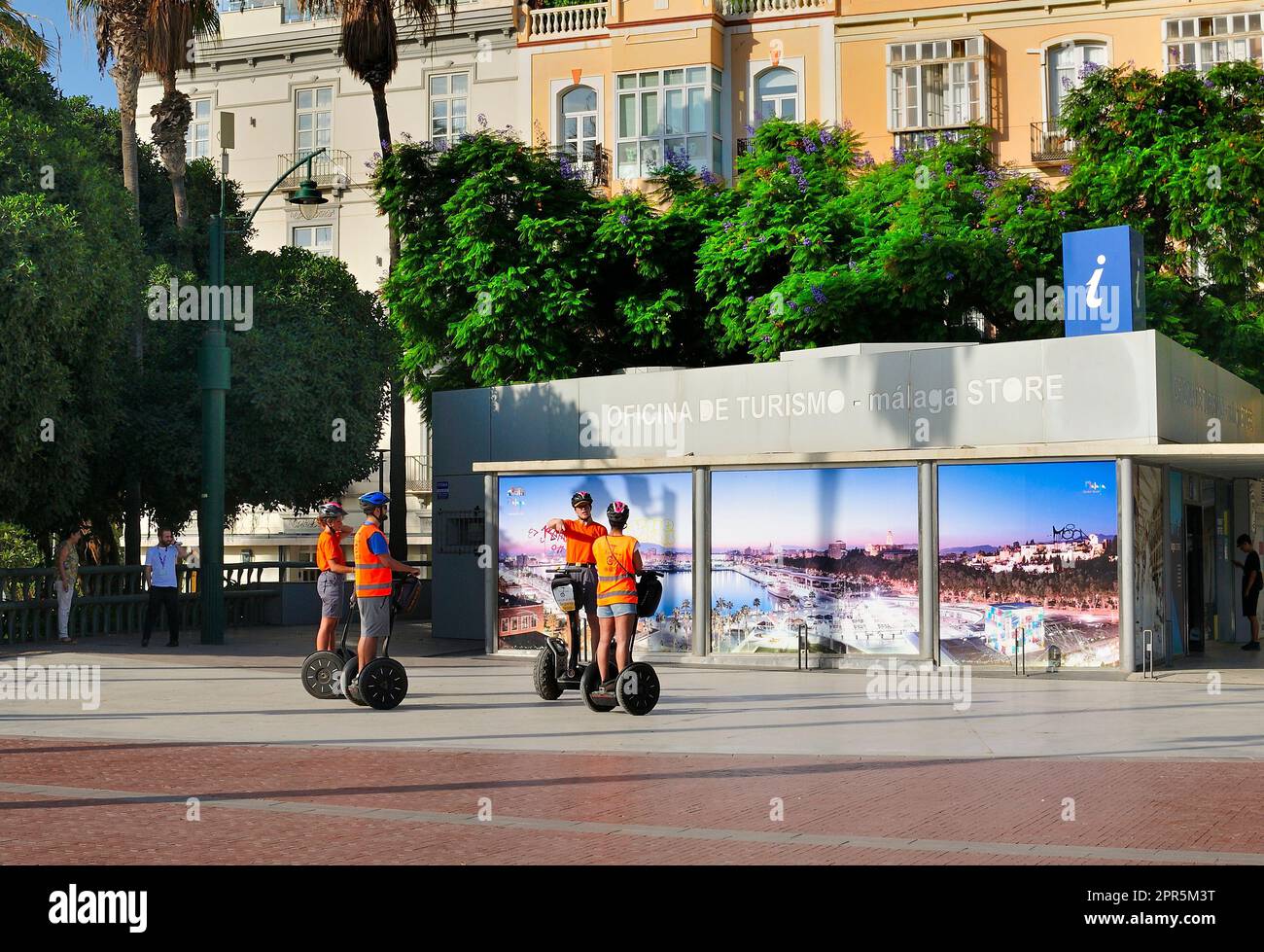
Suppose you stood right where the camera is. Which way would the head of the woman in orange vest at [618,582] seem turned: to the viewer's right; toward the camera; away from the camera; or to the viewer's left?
away from the camera

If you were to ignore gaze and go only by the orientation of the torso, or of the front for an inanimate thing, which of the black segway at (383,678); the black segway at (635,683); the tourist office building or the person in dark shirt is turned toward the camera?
the tourist office building

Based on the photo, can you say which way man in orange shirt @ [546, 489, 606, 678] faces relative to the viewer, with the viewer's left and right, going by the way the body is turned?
facing the viewer

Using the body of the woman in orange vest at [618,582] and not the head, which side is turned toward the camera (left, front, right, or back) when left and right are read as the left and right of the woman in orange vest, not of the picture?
back

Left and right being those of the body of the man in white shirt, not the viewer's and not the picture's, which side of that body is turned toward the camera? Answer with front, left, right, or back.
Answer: front

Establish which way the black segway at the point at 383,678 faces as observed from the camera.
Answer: facing away from the viewer and to the right of the viewer

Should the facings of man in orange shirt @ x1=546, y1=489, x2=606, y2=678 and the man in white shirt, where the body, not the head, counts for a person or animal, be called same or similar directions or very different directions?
same or similar directions

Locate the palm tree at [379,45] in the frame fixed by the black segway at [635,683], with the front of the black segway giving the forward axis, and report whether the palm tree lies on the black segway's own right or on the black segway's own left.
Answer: on the black segway's own left

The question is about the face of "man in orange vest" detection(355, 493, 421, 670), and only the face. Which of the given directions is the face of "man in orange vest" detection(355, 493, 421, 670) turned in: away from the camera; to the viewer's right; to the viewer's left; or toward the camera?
to the viewer's right

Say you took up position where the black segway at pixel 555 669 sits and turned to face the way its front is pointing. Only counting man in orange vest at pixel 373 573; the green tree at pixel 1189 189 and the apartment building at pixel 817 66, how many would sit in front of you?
1

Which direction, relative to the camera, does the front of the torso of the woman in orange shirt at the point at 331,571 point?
to the viewer's right

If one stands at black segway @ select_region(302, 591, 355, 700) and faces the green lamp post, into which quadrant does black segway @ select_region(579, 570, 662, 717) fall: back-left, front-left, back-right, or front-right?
back-right

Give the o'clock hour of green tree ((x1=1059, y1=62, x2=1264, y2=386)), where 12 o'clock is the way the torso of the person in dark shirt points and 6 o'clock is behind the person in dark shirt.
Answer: The green tree is roughly at 3 o'clock from the person in dark shirt.

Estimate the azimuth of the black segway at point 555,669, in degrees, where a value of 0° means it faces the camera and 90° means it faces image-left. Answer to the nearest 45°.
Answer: approximately 45°

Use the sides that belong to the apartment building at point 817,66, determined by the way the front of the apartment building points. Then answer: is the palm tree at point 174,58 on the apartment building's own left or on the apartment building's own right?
on the apartment building's own right

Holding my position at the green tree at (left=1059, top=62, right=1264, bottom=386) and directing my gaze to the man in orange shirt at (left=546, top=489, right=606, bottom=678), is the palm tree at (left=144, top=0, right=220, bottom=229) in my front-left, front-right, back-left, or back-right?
front-right
